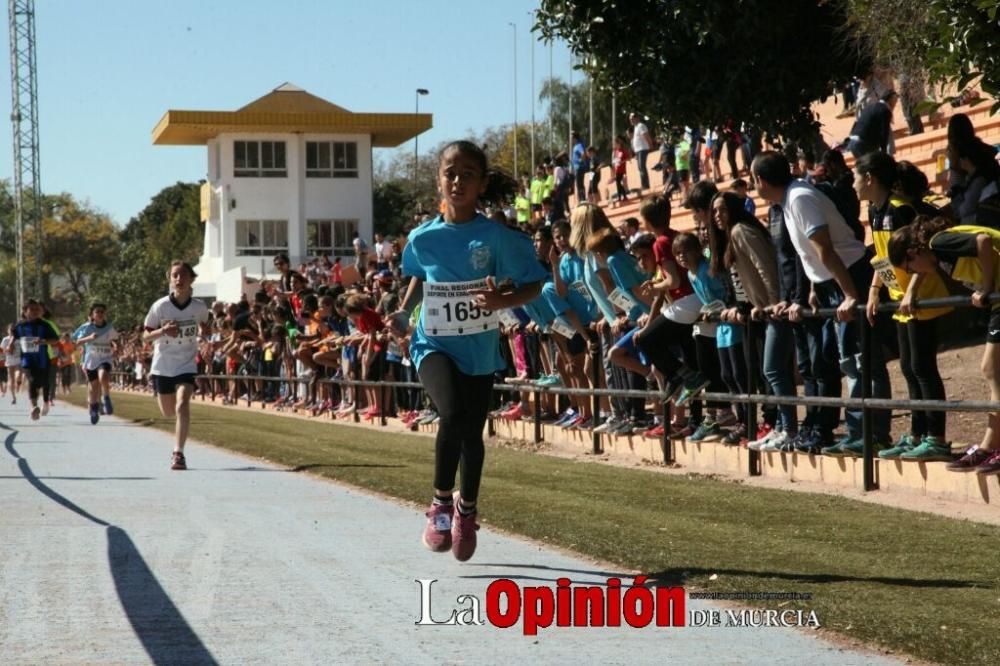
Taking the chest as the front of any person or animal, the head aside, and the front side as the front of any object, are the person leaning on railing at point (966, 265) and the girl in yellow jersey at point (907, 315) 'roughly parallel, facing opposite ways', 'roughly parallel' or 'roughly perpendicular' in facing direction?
roughly parallel

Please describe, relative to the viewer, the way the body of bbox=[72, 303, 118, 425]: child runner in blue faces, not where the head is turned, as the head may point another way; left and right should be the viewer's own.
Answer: facing the viewer

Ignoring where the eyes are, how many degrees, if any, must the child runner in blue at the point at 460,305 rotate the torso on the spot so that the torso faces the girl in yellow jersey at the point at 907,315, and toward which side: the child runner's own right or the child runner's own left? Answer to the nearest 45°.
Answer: approximately 135° to the child runner's own left

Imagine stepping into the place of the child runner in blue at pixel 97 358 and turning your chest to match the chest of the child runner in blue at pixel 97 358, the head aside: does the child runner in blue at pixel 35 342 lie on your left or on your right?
on your right

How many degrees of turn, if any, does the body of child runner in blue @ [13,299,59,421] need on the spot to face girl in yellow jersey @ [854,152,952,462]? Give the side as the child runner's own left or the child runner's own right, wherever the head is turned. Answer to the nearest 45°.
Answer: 0° — they already face them

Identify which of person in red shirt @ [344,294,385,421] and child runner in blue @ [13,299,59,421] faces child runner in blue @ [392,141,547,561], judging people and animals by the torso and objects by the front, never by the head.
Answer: child runner in blue @ [13,299,59,421]

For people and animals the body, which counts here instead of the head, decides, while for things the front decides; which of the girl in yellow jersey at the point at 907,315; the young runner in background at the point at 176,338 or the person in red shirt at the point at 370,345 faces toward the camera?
the young runner in background

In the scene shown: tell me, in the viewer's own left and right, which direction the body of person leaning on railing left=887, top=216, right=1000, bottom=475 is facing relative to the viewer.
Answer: facing to the left of the viewer

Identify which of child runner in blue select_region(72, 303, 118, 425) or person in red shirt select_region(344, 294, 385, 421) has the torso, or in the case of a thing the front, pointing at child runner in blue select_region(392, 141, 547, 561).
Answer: child runner in blue select_region(72, 303, 118, 425)

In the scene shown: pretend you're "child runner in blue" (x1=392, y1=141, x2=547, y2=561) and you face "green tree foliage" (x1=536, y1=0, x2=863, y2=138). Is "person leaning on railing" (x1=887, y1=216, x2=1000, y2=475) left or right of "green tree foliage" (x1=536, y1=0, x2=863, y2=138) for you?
right

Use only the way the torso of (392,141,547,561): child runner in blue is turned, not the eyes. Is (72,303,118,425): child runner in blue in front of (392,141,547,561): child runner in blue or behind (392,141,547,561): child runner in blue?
behind

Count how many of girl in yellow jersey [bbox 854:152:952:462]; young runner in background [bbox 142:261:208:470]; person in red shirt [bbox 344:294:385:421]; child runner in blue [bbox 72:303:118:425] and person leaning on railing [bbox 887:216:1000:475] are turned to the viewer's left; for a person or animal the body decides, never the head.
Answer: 3

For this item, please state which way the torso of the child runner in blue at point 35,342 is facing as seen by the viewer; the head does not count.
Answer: toward the camera

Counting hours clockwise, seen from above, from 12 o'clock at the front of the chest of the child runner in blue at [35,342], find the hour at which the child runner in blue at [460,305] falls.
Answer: the child runner in blue at [460,305] is roughly at 12 o'clock from the child runner in blue at [35,342].

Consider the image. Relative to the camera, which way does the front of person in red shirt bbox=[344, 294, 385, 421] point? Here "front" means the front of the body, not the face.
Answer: to the viewer's left

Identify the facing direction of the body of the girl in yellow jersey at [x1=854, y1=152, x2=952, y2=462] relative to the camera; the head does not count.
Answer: to the viewer's left

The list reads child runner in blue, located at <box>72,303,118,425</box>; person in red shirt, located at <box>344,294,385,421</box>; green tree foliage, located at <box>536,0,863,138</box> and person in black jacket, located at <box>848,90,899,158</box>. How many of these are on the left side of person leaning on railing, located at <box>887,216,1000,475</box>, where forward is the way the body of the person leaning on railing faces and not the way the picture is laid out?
0

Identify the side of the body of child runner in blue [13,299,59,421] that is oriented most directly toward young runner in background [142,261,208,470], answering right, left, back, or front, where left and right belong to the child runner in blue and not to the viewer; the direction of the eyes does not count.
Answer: front
